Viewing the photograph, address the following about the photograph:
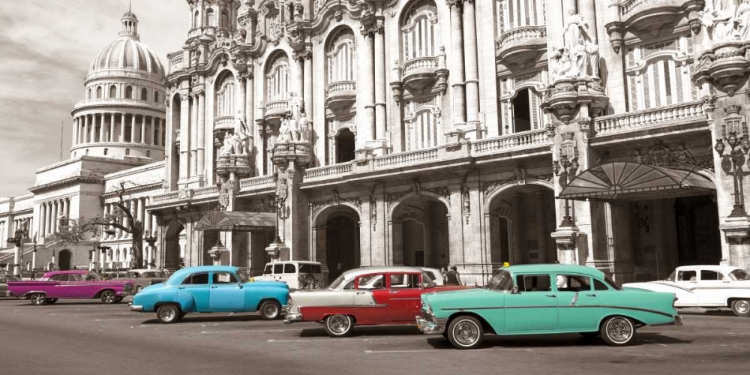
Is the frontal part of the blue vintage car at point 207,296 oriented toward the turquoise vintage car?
no

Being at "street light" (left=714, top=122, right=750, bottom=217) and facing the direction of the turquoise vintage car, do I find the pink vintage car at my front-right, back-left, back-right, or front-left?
front-right

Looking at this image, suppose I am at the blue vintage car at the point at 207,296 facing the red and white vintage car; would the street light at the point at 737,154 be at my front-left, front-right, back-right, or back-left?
front-left

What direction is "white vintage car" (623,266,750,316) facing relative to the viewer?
to the viewer's left

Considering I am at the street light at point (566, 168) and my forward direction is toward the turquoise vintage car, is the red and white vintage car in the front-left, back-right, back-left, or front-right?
front-right

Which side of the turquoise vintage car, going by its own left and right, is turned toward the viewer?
left

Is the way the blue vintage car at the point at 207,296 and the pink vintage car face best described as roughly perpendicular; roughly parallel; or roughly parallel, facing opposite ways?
roughly parallel

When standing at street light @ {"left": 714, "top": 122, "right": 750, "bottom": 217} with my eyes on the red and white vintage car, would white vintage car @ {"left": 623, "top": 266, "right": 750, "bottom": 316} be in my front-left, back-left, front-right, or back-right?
front-left
